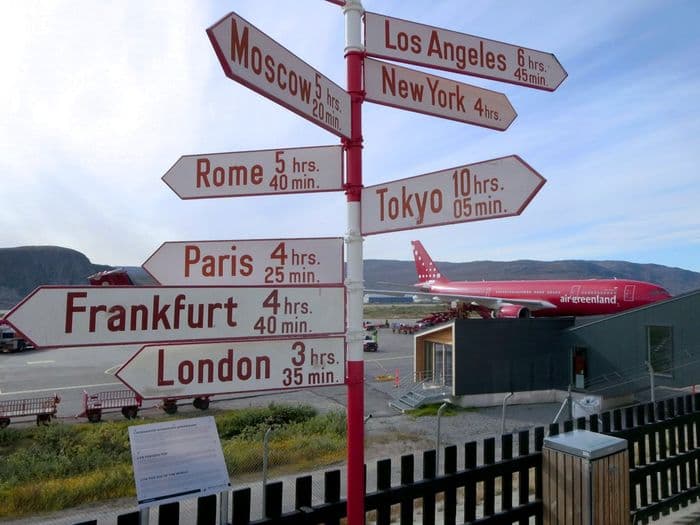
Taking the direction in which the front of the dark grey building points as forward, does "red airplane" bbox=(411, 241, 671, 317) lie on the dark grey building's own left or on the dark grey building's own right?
on the dark grey building's own right

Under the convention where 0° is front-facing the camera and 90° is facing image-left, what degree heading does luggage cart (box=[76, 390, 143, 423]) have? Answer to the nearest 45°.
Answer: approximately 90°

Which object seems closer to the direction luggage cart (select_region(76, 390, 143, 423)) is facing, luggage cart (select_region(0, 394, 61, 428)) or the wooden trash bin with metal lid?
the luggage cart

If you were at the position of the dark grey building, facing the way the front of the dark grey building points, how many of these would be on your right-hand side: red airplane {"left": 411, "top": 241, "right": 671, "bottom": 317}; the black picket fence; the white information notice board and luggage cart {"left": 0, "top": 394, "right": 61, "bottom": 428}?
1

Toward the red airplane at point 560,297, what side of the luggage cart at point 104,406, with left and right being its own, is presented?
back

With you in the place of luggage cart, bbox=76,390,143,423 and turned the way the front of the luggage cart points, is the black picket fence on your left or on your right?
on your left

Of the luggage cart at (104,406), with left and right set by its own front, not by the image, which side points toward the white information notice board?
left

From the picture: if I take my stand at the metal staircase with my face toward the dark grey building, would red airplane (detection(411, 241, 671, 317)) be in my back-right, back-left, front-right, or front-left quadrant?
front-left
